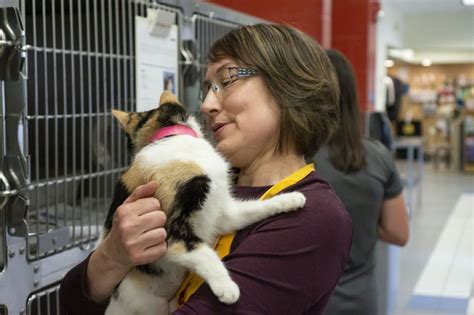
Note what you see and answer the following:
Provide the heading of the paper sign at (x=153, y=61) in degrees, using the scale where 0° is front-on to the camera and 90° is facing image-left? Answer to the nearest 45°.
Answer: approximately 315°

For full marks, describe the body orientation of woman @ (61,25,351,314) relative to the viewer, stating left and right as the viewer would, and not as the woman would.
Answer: facing to the left of the viewer

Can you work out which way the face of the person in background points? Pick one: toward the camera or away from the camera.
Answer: away from the camera

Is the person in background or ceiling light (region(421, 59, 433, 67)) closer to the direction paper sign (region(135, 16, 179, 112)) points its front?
the person in background

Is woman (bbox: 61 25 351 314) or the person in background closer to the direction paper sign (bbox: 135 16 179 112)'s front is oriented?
the woman

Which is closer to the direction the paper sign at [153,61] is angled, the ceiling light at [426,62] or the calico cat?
the calico cat

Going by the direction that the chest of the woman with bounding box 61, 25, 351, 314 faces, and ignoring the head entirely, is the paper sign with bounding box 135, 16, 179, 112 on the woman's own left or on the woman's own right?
on the woman's own right
